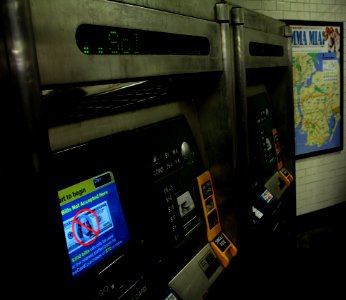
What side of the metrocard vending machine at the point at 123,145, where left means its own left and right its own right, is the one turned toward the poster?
left

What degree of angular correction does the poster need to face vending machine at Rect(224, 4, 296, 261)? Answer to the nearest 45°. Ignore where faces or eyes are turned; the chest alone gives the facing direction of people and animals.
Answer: approximately 45° to its right

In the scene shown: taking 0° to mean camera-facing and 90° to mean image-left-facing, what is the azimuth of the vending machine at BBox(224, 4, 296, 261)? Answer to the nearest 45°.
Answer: approximately 315°

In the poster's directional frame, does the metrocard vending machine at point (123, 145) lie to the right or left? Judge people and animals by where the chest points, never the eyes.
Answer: on its right

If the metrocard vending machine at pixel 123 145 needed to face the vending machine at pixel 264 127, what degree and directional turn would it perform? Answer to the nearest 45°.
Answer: approximately 90° to its left
